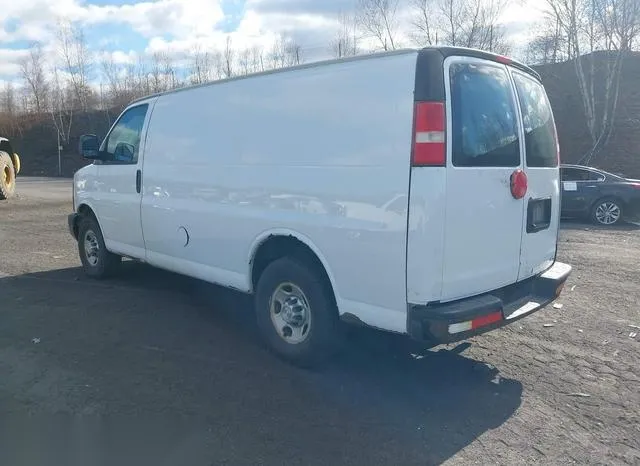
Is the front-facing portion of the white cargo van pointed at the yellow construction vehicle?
yes

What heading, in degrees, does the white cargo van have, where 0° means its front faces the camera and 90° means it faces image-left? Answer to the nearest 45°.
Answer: approximately 135°
